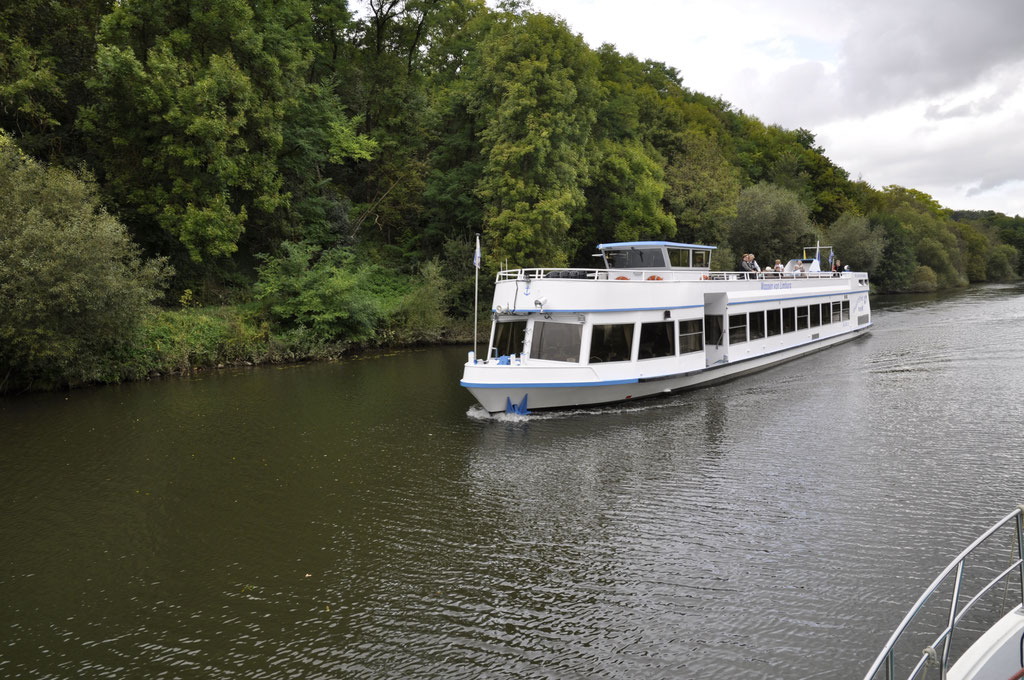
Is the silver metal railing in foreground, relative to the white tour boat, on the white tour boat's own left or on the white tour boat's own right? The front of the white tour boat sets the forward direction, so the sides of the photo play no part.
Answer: on the white tour boat's own left

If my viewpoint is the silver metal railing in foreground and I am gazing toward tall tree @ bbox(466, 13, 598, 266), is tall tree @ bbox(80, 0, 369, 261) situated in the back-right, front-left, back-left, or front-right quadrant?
front-left

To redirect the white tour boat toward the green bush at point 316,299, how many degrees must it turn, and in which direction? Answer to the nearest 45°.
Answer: approximately 90° to its right

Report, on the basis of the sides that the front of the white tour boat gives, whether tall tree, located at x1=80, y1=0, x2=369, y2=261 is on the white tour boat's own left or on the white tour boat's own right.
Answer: on the white tour boat's own right

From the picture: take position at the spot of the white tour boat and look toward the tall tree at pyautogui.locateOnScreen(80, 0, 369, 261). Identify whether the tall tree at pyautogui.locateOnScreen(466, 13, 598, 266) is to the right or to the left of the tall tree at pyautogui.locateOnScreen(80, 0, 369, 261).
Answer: right

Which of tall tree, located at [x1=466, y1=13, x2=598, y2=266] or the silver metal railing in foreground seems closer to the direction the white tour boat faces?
the silver metal railing in foreground

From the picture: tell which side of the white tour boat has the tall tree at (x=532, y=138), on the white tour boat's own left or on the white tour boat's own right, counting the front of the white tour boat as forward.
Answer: on the white tour boat's own right

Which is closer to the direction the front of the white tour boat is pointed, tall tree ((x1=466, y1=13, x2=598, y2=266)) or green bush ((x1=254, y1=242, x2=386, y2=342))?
the green bush

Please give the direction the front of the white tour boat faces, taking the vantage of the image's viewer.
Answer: facing the viewer and to the left of the viewer

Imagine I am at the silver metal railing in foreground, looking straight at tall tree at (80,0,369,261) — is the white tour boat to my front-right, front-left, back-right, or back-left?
front-right
